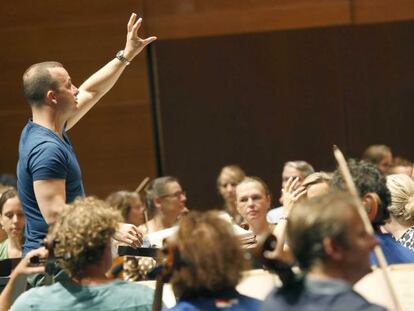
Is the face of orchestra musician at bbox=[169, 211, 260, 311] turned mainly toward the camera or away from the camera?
away from the camera

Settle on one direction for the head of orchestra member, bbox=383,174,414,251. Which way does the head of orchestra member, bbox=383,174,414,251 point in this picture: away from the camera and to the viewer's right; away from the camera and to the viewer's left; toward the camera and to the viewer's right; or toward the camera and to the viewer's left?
away from the camera and to the viewer's left

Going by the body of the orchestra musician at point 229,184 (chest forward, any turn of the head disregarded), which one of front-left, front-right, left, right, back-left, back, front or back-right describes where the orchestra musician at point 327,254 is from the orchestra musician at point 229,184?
front

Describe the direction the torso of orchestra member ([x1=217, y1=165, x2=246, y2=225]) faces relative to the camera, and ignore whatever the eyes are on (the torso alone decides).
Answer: toward the camera

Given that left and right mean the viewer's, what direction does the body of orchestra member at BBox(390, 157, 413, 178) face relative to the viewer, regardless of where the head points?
facing the viewer and to the left of the viewer
